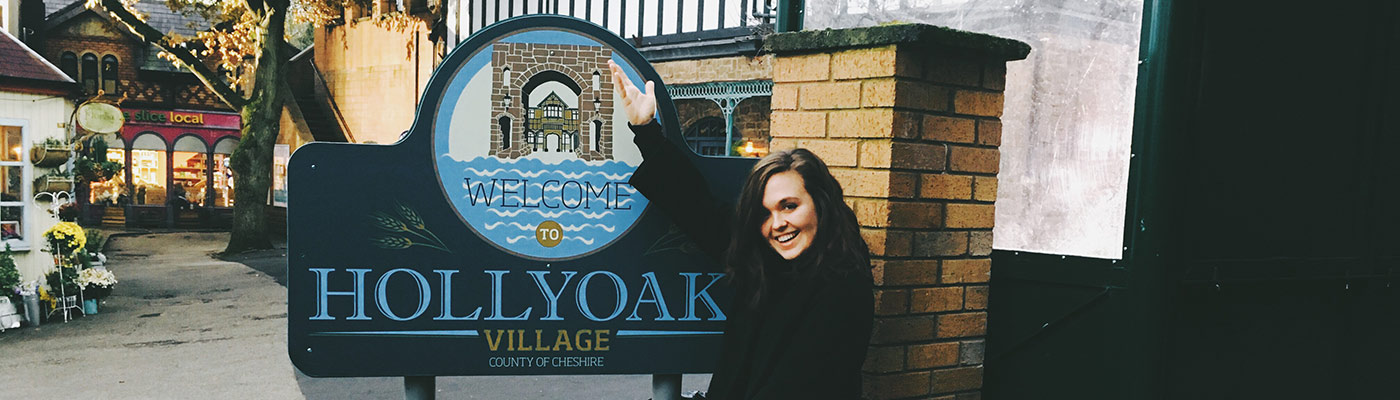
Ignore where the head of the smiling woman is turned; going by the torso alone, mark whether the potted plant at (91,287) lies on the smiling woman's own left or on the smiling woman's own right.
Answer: on the smiling woman's own right

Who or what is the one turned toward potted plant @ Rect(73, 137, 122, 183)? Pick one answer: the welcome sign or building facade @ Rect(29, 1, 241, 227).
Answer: the building facade

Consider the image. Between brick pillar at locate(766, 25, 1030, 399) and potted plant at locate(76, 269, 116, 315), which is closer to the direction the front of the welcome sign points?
the brick pillar

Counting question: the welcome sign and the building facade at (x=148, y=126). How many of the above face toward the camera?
2

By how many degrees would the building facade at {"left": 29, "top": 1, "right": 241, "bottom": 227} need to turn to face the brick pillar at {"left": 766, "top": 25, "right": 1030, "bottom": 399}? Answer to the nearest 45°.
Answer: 0° — it already faces it

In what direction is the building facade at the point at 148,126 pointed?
toward the camera

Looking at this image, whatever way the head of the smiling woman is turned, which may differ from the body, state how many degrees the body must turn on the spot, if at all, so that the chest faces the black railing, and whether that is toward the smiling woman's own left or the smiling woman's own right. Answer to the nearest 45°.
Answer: approximately 135° to the smiling woman's own right

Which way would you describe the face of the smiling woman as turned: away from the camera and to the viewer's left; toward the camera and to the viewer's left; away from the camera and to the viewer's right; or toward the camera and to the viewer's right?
toward the camera and to the viewer's left

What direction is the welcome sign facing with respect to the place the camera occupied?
facing the viewer
